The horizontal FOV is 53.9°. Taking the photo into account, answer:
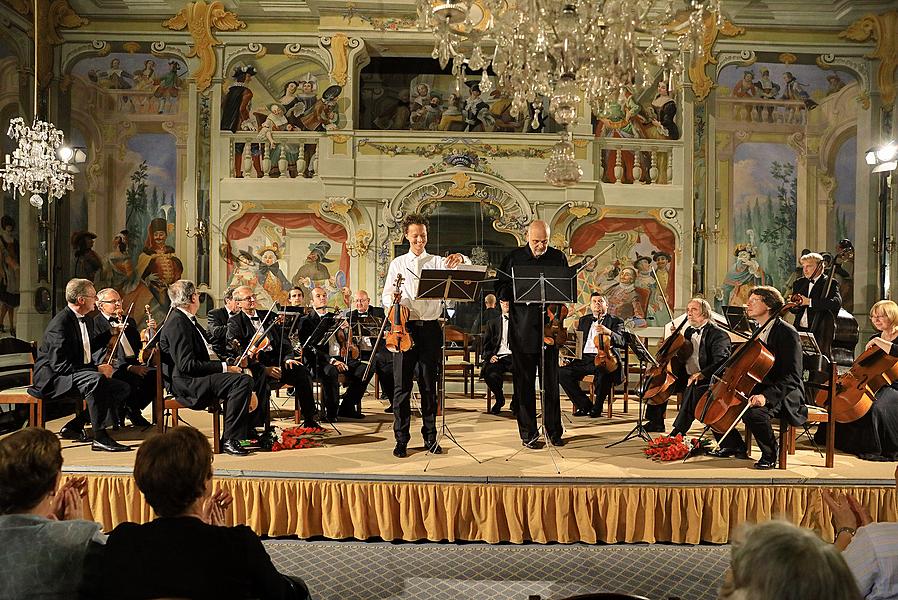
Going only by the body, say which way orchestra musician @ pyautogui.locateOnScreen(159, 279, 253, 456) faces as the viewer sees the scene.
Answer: to the viewer's right

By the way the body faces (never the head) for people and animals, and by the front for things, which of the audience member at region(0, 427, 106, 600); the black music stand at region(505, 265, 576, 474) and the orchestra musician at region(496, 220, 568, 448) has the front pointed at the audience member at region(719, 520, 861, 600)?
the orchestra musician

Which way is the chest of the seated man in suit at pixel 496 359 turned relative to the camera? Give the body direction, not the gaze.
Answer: toward the camera

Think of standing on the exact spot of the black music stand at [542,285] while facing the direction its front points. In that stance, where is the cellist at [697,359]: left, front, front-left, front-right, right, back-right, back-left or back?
front-right

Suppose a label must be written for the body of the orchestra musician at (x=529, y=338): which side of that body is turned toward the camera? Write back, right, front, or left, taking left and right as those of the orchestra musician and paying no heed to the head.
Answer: front

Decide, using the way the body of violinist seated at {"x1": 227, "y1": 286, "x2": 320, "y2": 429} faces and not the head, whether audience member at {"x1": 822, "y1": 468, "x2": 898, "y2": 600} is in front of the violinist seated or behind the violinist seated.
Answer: in front

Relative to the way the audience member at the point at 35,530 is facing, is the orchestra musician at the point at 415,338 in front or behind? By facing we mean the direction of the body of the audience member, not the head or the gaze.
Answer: in front

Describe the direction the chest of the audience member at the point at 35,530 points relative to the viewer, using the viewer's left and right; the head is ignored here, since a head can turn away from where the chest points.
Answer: facing away from the viewer and to the right of the viewer

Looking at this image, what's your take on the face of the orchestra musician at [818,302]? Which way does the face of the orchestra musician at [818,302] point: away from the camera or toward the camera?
toward the camera

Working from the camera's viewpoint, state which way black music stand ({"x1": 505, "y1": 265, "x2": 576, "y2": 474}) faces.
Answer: facing away from the viewer

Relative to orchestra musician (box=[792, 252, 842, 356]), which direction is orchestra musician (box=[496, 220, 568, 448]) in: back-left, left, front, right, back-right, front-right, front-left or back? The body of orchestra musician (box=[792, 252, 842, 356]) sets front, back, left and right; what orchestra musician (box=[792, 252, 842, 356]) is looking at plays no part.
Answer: front

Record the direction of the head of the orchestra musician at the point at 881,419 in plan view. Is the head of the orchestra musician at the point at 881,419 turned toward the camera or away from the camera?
toward the camera

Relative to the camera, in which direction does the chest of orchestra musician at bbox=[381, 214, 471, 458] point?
toward the camera

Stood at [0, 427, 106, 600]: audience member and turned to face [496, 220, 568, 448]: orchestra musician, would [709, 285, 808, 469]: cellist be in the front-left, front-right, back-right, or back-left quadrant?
front-right

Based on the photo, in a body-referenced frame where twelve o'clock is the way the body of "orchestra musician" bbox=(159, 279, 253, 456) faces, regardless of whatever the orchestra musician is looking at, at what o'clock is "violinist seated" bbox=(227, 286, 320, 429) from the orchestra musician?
The violinist seated is roughly at 10 o'clock from the orchestra musician.

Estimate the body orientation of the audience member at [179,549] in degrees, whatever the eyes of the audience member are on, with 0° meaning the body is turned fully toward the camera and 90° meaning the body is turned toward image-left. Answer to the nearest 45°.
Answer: approximately 225°

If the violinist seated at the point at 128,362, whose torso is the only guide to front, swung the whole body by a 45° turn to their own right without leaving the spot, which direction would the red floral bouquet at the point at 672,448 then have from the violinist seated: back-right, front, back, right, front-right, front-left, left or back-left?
front-left
